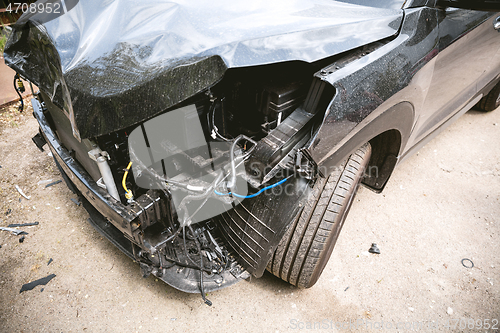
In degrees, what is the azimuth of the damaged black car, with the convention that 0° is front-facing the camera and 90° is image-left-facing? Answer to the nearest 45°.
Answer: approximately 45°

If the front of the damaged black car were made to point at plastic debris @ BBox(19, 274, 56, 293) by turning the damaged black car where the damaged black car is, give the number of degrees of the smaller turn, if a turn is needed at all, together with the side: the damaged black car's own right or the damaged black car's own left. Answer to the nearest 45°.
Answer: approximately 45° to the damaged black car's own right
